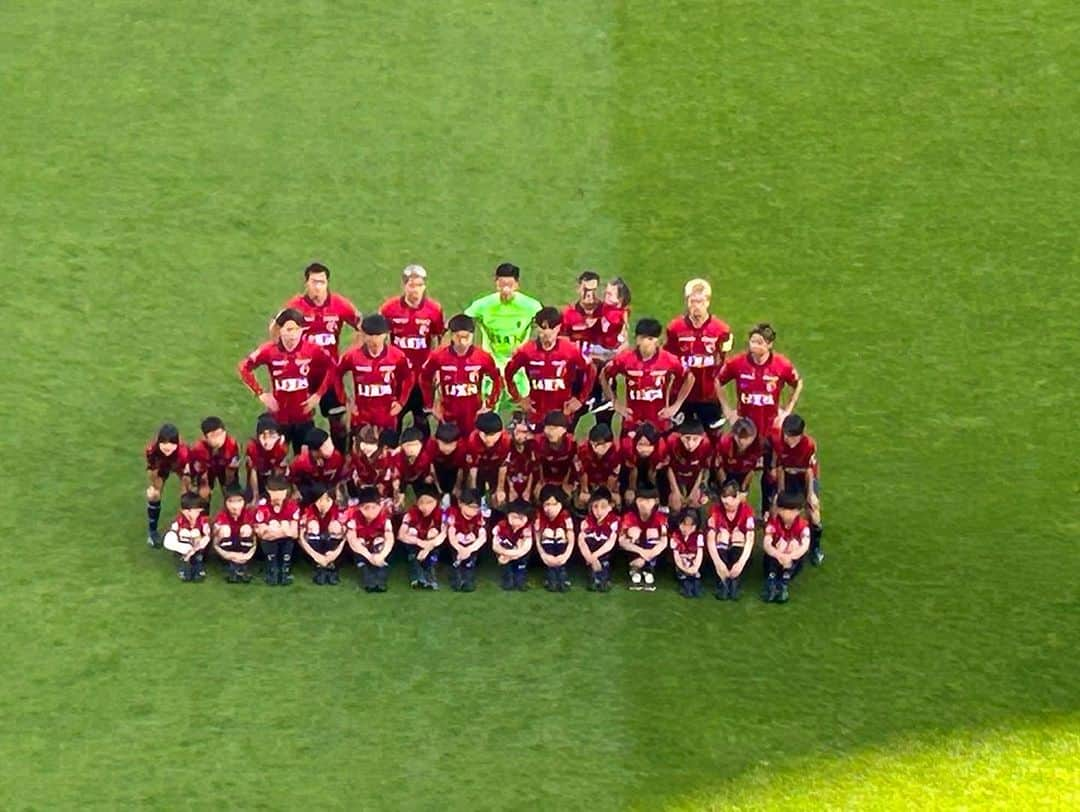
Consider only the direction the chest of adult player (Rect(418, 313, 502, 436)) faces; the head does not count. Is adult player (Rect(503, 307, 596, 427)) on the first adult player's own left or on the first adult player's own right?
on the first adult player's own left

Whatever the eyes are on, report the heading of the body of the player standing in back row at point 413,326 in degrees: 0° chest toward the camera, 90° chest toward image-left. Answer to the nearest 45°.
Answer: approximately 0°

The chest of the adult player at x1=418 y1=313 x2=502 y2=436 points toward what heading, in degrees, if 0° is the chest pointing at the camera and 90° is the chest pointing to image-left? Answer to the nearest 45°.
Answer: approximately 0°

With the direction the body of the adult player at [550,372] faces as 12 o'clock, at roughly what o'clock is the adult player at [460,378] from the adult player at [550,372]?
the adult player at [460,378] is roughly at 3 o'clock from the adult player at [550,372].

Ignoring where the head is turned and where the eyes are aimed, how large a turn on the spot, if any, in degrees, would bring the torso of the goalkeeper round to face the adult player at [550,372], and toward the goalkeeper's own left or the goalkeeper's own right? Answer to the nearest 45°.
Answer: approximately 45° to the goalkeeper's own left

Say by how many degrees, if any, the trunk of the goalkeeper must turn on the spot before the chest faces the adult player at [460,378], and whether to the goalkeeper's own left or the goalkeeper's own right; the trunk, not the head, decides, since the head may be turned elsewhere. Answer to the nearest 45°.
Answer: approximately 45° to the goalkeeper's own right

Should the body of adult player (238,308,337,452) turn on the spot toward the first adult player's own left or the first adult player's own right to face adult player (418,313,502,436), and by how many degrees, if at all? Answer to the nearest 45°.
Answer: approximately 90° to the first adult player's own left

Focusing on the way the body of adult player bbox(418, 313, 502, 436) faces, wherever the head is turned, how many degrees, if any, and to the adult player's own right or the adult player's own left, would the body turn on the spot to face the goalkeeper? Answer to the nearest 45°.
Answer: approximately 135° to the adult player's own left

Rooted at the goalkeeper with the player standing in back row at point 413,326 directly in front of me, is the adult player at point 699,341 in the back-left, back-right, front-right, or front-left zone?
back-left
